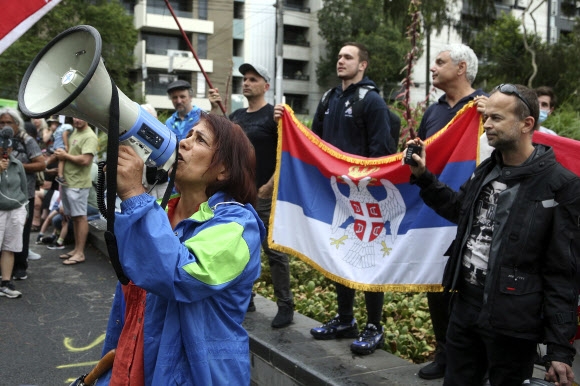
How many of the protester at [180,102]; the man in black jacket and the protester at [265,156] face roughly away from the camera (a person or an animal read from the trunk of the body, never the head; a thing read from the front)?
0

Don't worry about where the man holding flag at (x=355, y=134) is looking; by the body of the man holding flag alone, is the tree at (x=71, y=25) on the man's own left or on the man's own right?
on the man's own right

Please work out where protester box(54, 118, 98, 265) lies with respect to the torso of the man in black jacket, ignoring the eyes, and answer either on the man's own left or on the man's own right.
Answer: on the man's own right

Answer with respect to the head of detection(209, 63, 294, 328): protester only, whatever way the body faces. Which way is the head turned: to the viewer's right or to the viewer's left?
to the viewer's left

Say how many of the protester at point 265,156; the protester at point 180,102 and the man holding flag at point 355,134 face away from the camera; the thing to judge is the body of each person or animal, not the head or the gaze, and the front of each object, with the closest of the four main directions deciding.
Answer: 0

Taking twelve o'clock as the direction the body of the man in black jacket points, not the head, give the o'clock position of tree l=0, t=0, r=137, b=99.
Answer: The tree is roughly at 3 o'clock from the man in black jacket.

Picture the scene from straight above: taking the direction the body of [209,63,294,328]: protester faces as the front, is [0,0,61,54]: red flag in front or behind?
in front

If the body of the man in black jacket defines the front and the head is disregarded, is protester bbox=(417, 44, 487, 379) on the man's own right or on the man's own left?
on the man's own right

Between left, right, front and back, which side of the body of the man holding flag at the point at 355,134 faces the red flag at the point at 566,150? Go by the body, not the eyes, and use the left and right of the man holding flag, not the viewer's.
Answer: left

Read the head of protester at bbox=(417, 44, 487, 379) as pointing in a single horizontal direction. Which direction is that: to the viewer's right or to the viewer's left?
to the viewer's left

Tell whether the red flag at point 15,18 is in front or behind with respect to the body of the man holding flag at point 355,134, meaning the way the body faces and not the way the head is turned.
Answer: in front

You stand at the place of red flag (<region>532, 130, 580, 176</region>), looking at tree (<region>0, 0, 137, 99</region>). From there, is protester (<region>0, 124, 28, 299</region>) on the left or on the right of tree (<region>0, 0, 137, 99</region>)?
left

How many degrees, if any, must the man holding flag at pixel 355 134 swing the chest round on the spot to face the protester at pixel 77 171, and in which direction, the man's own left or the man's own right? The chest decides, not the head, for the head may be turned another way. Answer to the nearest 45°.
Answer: approximately 90° to the man's own right
